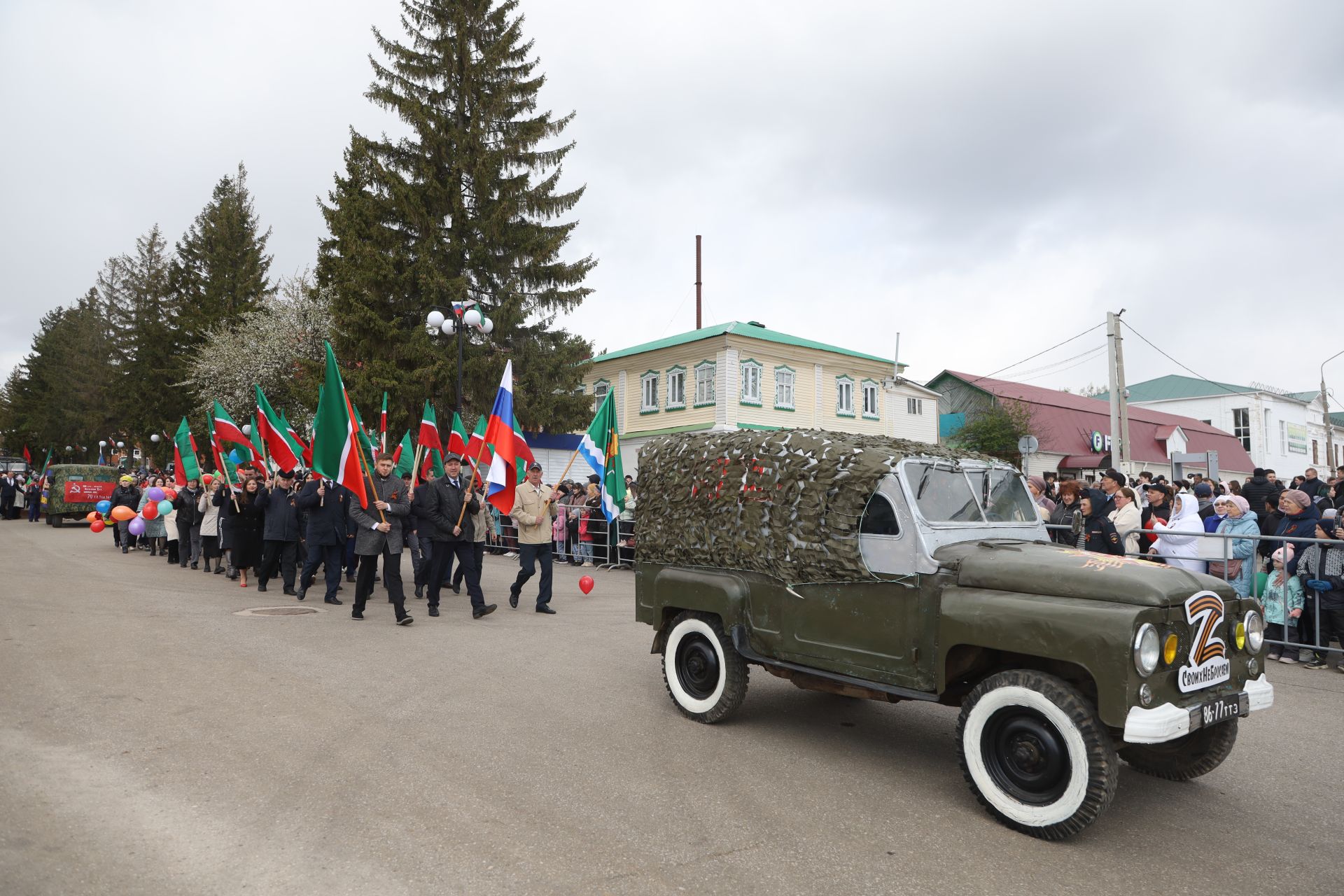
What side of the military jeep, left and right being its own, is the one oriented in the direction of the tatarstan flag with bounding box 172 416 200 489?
back

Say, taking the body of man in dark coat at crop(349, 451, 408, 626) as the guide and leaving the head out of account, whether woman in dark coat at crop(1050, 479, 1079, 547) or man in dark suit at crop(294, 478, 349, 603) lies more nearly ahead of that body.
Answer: the woman in dark coat

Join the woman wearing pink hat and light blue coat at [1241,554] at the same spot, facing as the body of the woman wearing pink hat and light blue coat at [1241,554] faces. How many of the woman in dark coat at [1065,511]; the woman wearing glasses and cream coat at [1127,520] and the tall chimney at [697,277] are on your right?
3

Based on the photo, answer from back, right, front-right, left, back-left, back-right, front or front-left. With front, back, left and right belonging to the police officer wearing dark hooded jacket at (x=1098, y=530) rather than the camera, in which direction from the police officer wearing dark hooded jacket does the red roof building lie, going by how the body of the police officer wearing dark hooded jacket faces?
back-right

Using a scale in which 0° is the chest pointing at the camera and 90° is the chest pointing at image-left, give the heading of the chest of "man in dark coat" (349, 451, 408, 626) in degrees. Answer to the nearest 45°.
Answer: approximately 315°

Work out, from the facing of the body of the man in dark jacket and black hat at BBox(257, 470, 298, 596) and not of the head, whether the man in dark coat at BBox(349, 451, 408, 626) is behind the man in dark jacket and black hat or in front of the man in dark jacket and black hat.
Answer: in front

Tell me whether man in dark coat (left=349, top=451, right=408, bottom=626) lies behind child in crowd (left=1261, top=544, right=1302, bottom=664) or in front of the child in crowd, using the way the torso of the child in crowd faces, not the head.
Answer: in front

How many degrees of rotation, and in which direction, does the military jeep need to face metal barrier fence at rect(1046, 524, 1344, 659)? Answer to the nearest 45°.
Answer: approximately 90° to its left
